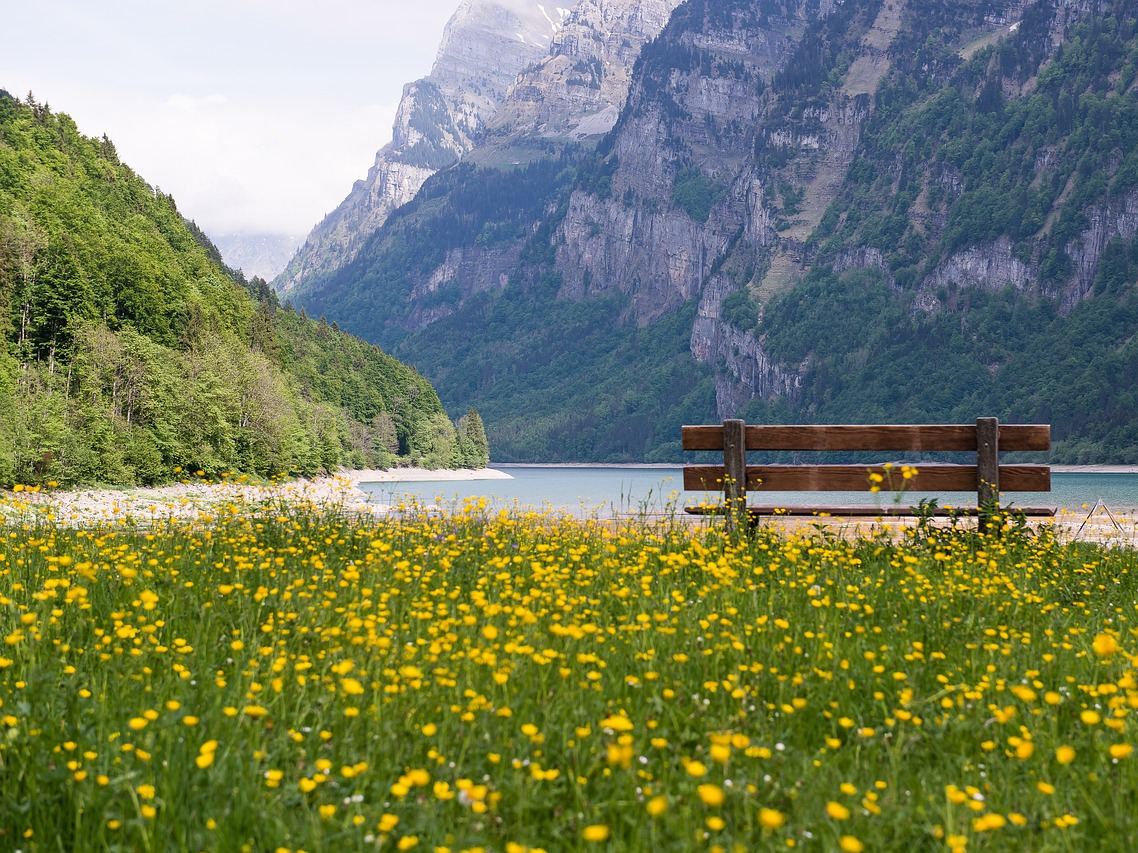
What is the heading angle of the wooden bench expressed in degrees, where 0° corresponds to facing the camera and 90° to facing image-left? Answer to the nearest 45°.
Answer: approximately 180°
